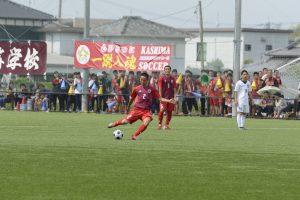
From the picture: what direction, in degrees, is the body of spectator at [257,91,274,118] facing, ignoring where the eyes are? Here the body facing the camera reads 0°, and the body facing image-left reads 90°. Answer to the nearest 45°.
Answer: approximately 0°

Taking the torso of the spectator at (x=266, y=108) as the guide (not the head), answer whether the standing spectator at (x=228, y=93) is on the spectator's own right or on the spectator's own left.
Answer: on the spectator's own right

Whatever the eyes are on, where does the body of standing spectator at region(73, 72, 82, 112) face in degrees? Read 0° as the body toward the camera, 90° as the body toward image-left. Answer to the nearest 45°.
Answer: approximately 0°
